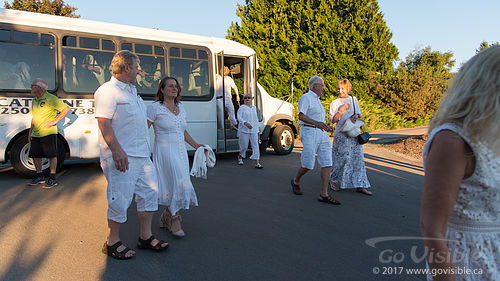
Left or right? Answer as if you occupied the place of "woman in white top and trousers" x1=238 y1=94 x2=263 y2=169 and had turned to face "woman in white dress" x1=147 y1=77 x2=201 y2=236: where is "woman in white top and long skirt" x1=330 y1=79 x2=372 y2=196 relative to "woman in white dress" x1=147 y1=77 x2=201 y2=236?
left

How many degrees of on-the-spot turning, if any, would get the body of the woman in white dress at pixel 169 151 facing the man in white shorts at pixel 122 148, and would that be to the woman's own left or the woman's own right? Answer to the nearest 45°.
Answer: approximately 90° to the woman's own right

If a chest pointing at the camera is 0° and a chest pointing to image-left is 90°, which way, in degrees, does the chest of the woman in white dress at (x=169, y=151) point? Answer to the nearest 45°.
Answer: approximately 315°

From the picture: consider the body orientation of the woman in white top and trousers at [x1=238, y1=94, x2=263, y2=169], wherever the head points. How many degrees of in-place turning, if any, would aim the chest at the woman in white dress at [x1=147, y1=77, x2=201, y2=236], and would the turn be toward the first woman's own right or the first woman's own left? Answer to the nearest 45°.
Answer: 0° — they already face them

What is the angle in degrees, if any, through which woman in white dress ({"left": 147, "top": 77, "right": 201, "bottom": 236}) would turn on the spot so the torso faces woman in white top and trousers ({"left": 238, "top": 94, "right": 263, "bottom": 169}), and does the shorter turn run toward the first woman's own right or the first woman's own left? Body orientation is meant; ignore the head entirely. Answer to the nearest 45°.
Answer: approximately 135° to the first woman's own left

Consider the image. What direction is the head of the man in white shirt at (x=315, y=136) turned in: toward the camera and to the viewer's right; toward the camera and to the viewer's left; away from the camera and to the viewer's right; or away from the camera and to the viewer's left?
toward the camera and to the viewer's right

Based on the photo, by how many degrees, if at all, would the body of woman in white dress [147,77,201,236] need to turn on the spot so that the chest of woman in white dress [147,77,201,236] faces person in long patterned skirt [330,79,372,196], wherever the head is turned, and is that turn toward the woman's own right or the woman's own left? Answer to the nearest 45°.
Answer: approximately 90° to the woman's own left
